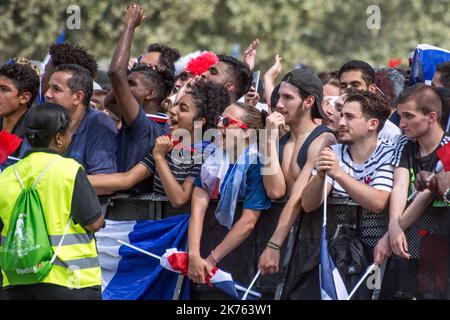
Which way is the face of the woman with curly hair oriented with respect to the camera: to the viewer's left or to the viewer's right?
to the viewer's left

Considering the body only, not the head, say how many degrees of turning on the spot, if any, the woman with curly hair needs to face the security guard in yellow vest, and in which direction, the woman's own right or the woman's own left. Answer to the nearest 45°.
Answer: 0° — they already face them

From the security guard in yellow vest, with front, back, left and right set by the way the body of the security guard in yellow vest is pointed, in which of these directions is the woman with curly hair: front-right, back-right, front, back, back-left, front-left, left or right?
front

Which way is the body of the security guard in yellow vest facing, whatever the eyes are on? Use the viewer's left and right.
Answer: facing away from the viewer and to the right of the viewer

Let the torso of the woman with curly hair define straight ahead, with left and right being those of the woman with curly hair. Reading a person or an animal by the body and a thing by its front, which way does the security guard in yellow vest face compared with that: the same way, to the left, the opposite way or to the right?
the opposite way

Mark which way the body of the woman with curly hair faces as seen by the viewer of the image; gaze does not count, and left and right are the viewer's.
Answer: facing the viewer and to the left of the viewer
